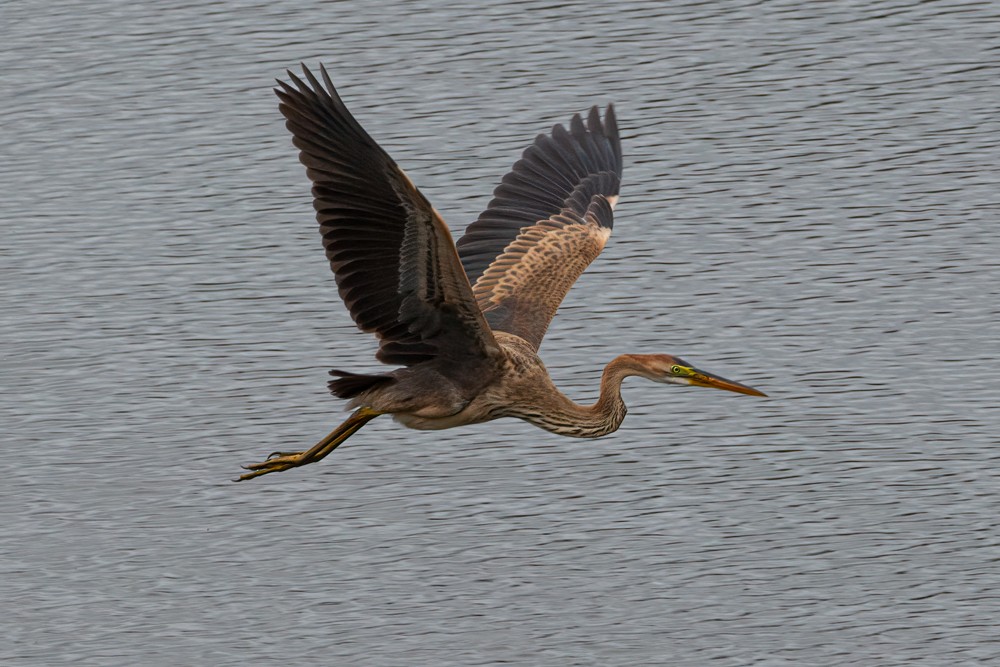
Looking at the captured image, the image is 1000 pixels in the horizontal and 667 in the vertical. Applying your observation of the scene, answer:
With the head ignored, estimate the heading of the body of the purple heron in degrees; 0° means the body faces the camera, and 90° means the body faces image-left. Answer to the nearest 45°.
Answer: approximately 270°
